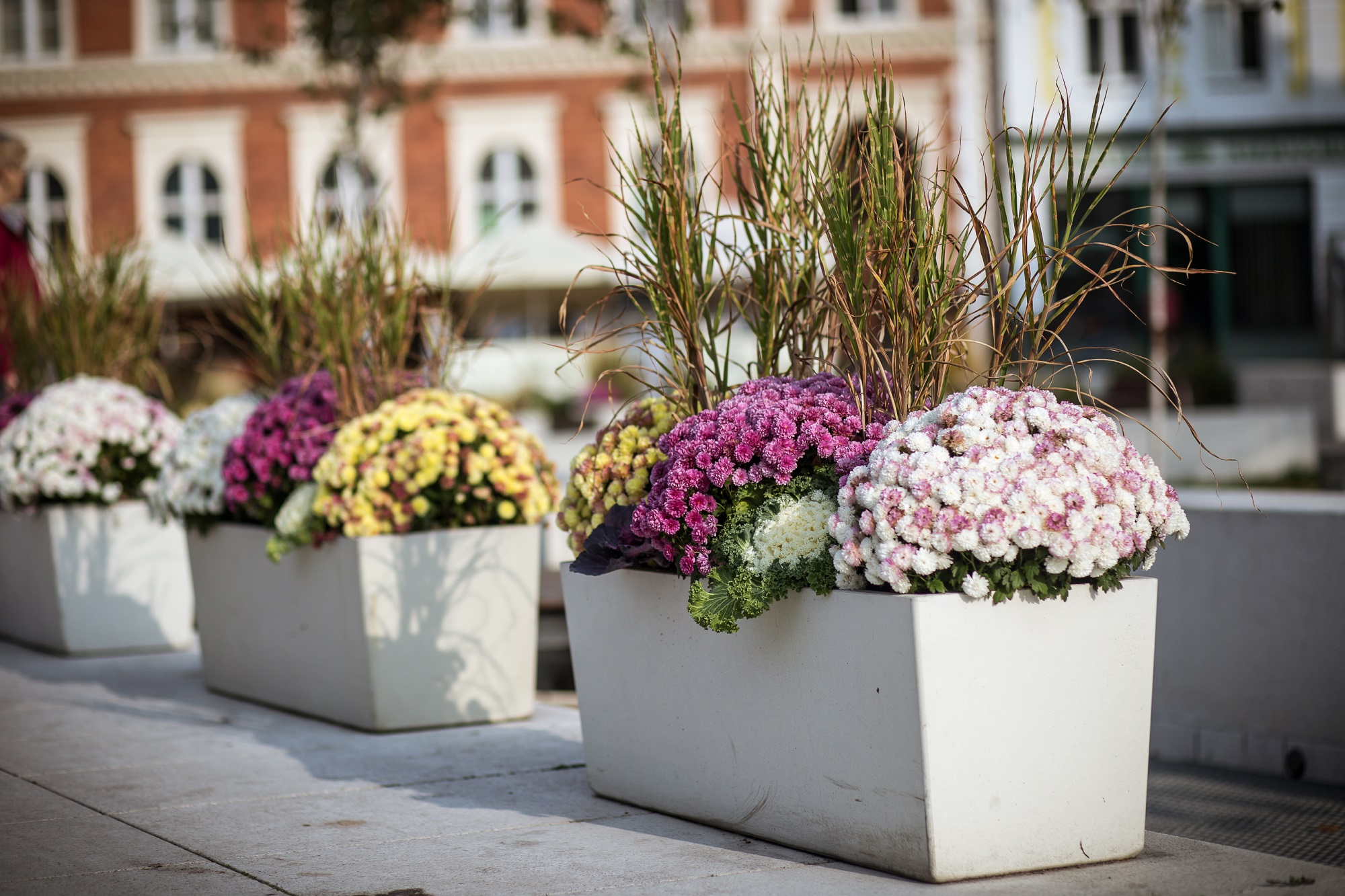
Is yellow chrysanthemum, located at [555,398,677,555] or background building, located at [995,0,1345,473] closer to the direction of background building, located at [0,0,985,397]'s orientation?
the yellow chrysanthemum

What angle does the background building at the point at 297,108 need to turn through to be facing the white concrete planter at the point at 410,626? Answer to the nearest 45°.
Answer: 0° — it already faces it

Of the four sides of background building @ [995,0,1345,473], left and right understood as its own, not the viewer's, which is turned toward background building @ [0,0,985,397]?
right

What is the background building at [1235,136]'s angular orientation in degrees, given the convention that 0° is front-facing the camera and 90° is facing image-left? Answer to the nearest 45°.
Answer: approximately 0°

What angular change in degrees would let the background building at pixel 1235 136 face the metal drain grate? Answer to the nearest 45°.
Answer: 0° — it already faces it

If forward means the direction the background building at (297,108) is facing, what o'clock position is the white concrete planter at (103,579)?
The white concrete planter is roughly at 12 o'clock from the background building.

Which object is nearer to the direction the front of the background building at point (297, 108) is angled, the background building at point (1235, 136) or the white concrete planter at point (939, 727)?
the white concrete planter

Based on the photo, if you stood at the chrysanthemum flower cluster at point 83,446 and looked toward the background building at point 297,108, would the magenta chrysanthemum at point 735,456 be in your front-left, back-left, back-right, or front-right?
back-right
